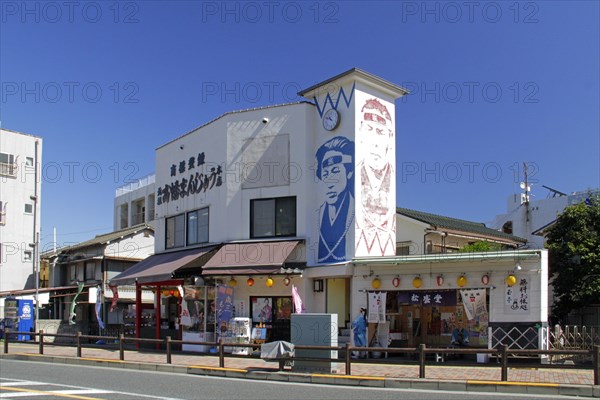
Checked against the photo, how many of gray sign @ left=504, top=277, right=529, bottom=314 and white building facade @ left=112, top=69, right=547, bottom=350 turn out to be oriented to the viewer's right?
0

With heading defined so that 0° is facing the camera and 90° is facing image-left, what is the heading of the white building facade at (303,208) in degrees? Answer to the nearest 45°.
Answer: approximately 45°

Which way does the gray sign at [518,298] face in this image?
toward the camera

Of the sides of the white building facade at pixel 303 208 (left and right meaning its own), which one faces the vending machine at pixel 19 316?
right
